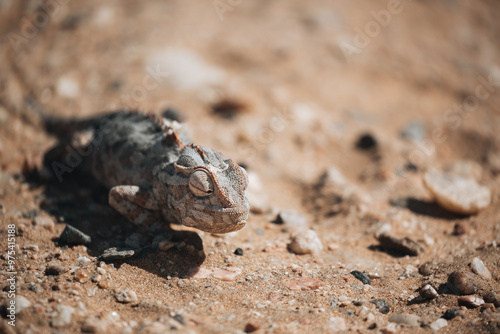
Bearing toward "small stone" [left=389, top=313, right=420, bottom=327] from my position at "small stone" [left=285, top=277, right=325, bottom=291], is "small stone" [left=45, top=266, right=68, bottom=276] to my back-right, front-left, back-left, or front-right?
back-right

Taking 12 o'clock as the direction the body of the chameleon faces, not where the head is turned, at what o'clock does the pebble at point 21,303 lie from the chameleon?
The pebble is roughly at 2 o'clock from the chameleon.

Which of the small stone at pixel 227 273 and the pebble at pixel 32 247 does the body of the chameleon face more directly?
the small stone

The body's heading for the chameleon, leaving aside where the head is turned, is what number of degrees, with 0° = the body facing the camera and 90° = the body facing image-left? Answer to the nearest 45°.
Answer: approximately 315°

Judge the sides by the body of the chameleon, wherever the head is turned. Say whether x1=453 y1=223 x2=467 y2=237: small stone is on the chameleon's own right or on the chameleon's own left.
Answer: on the chameleon's own left

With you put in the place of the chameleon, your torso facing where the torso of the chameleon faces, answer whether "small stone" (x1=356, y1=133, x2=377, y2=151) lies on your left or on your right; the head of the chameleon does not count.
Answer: on your left
